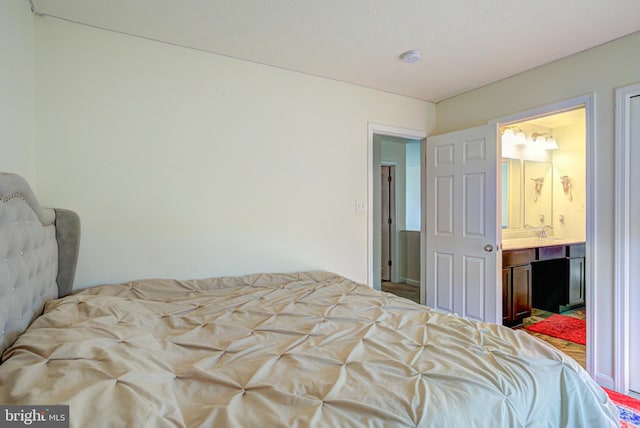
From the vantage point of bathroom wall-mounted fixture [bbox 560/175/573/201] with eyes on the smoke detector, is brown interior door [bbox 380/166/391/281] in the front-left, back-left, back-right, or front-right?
front-right

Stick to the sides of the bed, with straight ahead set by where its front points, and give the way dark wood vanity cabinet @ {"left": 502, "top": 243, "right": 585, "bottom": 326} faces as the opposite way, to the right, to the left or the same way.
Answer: to the right

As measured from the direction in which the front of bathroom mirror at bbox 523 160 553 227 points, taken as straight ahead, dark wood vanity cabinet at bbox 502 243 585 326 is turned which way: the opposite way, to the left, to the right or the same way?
the same way

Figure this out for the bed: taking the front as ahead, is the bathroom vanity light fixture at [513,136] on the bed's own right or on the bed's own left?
on the bed's own left

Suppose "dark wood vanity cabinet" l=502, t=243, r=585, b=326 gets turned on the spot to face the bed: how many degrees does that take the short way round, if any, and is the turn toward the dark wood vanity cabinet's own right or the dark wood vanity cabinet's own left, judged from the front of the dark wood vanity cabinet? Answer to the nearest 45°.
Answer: approximately 45° to the dark wood vanity cabinet's own right

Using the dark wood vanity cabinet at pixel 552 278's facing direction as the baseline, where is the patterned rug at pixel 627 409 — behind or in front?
in front

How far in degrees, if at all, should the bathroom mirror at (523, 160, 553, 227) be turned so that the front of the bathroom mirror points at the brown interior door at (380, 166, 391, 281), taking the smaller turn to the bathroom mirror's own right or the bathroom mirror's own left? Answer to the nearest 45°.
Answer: approximately 135° to the bathroom mirror's own right

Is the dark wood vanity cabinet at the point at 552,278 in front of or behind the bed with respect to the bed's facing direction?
in front

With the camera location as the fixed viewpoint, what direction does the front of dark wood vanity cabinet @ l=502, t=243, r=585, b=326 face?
facing the viewer and to the right of the viewer

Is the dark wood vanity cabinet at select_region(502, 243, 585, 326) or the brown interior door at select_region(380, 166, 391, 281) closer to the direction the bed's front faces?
the dark wood vanity cabinet

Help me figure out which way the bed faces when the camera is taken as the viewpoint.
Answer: facing to the right of the viewer

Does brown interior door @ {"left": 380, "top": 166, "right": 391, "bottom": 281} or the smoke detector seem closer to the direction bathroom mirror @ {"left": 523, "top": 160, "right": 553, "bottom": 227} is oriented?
the smoke detector

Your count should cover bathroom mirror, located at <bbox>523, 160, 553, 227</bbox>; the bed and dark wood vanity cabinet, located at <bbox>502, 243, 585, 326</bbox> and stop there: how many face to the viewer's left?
0

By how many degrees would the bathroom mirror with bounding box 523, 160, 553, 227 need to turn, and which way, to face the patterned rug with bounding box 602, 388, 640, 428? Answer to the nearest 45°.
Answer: approximately 45° to its right

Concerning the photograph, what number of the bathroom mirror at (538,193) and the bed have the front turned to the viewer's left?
0

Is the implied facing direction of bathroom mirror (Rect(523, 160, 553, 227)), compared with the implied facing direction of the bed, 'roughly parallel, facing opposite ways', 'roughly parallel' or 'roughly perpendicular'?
roughly perpendicular
